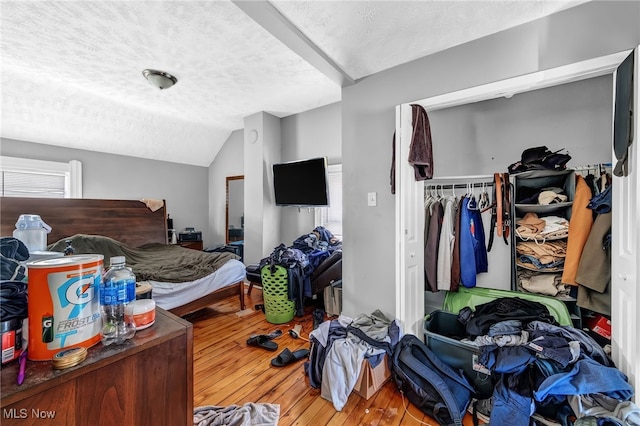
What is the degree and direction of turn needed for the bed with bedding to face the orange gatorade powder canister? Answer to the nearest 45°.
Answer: approximately 45° to its right

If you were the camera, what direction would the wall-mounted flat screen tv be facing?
facing the viewer and to the left of the viewer

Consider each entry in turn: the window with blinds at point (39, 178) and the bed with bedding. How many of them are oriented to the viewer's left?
0

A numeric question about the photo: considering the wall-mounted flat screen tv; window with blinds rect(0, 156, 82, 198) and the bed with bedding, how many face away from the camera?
0

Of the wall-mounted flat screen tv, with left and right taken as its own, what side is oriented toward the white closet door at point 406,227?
left

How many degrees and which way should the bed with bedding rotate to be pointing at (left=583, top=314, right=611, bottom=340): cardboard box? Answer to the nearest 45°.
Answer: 0° — it already faces it

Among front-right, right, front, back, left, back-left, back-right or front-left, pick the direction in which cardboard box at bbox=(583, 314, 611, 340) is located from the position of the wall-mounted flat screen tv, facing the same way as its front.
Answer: left

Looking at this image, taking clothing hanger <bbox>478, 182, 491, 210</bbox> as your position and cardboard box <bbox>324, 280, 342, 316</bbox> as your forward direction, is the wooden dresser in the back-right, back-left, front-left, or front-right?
front-left

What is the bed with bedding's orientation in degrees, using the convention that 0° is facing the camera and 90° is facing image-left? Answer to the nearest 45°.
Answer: approximately 315°

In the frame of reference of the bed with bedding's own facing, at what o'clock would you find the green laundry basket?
The green laundry basket is roughly at 12 o'clock from the bed with bedding.

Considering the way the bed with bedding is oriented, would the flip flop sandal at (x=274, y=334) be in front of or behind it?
in front

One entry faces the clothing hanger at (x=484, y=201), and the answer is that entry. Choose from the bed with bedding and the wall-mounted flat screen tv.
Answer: the bed with bedding

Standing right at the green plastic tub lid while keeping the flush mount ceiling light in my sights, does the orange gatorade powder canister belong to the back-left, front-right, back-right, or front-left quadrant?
front-left

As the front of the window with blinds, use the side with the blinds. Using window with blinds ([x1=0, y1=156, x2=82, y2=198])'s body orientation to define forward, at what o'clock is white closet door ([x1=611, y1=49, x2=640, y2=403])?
The white closet door is roughly at 1 o'clock from the window with blinds.
